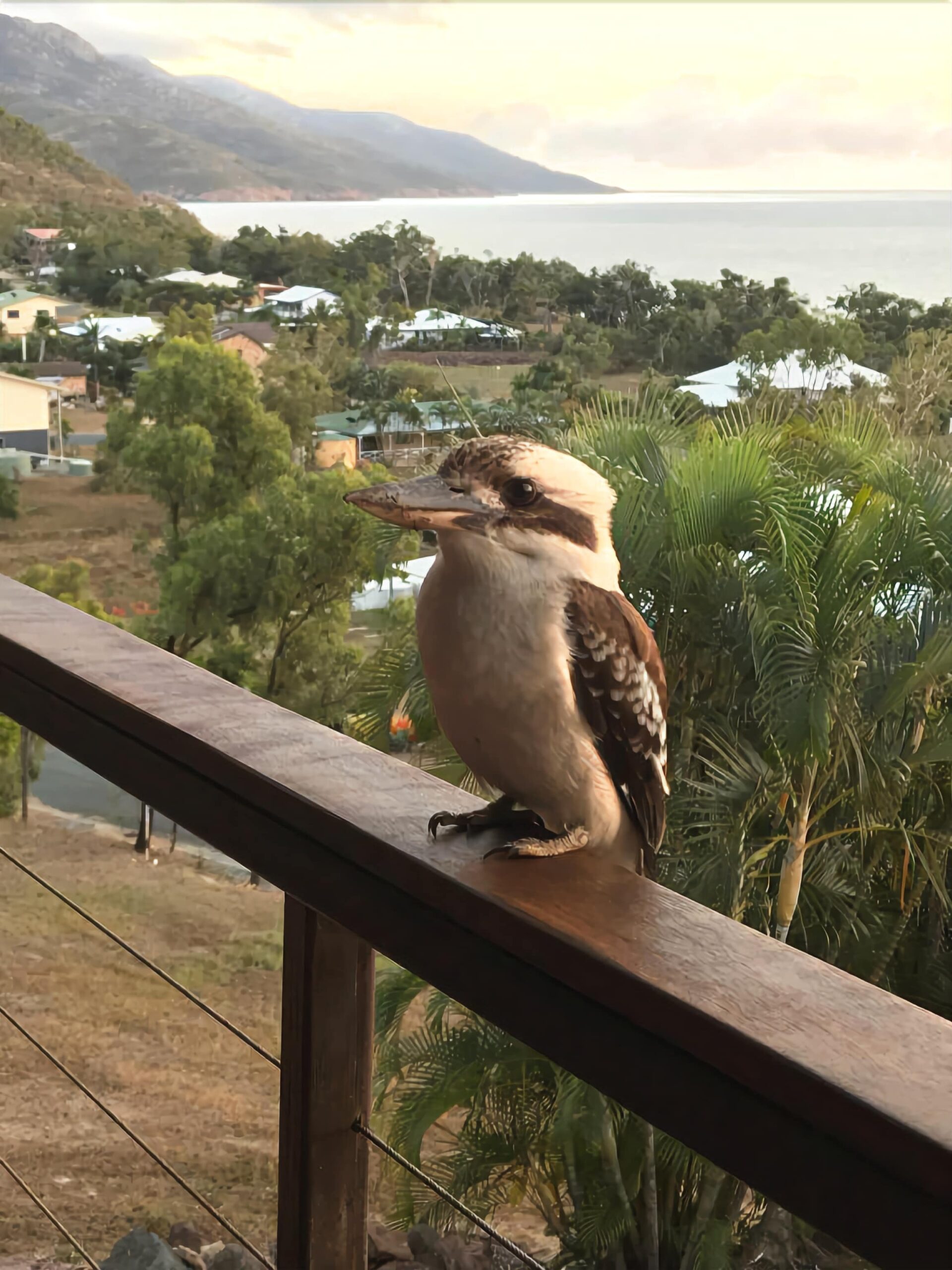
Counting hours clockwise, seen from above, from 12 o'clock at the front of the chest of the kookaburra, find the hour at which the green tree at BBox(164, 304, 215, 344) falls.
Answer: The green tree is roughly at 4 o'clock from the kookaburra.

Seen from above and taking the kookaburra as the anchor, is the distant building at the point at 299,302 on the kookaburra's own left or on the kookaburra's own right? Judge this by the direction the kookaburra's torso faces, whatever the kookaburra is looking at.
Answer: on the kookaburra's own right

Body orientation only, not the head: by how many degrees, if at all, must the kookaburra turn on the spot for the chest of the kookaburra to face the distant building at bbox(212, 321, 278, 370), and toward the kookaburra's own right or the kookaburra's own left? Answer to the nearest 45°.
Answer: approximately 135° to the kookaburra's own right

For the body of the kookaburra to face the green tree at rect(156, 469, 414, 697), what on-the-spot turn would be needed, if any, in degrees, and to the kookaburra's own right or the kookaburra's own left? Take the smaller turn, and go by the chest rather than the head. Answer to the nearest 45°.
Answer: approximately 135° to the kookaburra's own right

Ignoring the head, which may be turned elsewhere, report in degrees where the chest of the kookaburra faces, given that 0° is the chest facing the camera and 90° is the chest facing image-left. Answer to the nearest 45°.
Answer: approximately 45°

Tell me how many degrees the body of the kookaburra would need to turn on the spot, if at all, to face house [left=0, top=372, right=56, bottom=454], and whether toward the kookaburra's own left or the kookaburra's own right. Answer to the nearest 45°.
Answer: approximately 135° to the kookaburra's own right

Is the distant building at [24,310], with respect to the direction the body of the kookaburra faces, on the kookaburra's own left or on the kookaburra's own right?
on the kookaburra's own right

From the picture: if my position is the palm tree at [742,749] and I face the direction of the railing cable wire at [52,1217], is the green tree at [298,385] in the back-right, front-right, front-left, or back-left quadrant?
back-right

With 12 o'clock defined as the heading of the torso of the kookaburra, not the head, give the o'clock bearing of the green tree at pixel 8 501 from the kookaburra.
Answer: The green tree is roughly at 4 o'clock from the kookaburra.

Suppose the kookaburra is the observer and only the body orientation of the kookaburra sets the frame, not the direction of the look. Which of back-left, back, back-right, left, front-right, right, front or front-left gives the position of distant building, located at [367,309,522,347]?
back-right

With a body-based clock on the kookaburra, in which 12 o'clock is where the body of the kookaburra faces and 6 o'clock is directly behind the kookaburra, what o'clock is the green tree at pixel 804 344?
The green tree is roughly at 5 o'clock from the kookaburra.
